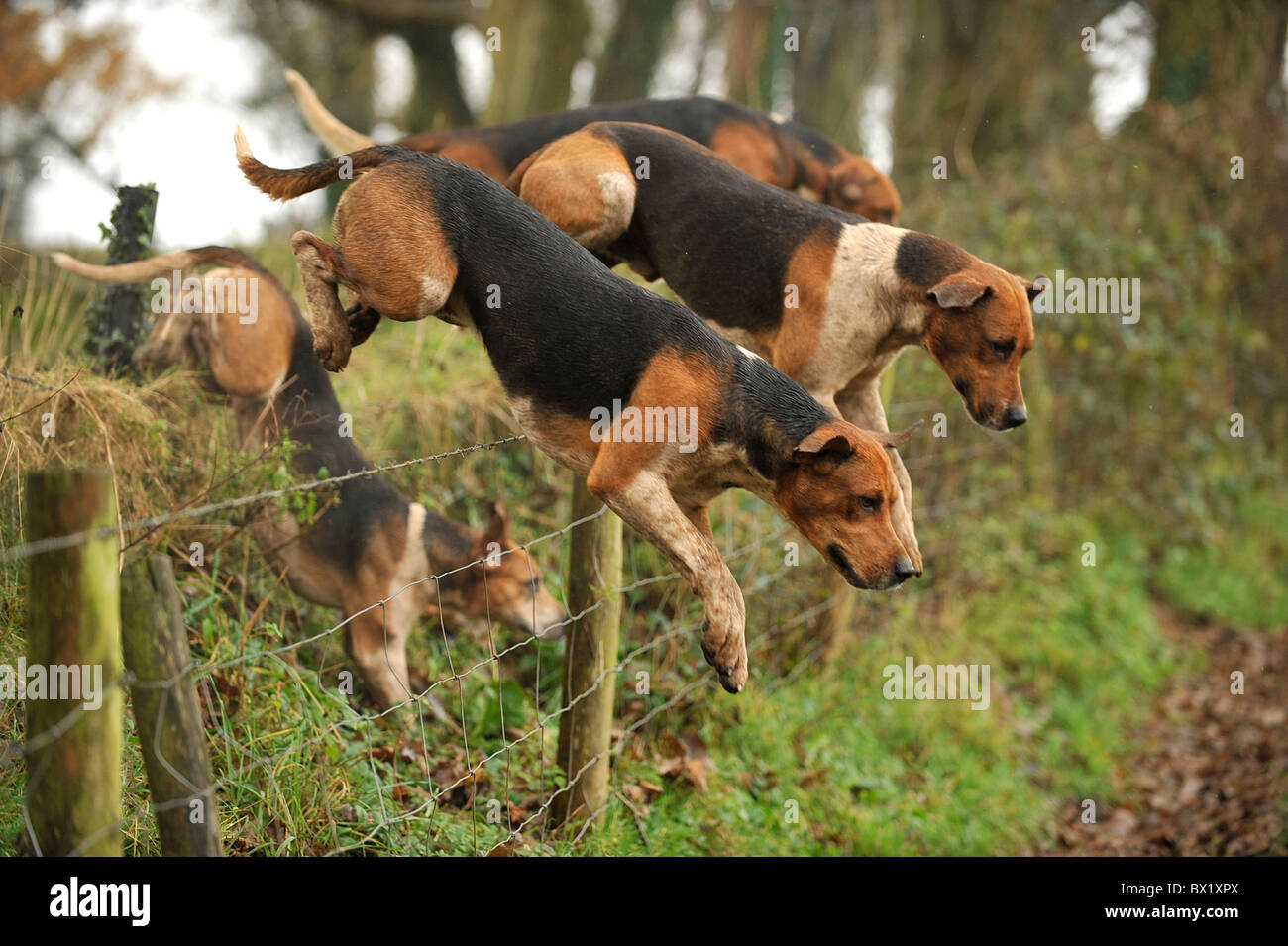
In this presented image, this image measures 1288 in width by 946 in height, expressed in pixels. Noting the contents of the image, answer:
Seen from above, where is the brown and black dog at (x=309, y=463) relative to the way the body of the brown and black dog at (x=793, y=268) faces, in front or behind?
behind

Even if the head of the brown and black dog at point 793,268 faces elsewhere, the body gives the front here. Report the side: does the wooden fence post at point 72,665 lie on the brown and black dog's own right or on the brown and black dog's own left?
on the brown and black dog's own right

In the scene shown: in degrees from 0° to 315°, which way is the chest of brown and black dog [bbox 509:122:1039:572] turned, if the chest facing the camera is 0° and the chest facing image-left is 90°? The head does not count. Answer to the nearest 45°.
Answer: approximately 270°

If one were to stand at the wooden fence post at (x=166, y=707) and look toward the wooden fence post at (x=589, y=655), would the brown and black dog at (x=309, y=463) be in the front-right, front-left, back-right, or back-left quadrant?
front-left

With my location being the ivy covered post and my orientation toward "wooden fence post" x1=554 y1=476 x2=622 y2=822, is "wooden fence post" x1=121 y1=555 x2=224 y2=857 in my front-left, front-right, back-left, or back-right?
front-right

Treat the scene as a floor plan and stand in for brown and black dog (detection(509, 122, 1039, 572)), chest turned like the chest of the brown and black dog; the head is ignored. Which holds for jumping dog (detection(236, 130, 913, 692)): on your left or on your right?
on your right
